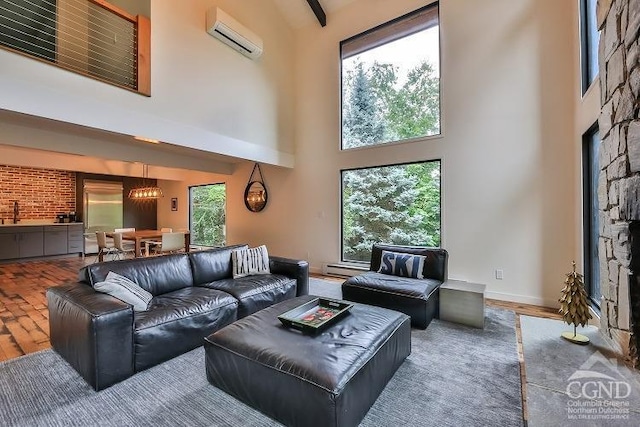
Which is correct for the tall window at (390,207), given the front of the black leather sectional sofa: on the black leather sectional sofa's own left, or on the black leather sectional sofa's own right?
on the black leather sectional sofa's own left

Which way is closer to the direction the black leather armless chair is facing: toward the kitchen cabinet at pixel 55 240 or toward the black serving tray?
the black serving tray

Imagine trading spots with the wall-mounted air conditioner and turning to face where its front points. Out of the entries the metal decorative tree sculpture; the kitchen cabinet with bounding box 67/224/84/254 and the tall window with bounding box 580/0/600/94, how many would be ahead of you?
2

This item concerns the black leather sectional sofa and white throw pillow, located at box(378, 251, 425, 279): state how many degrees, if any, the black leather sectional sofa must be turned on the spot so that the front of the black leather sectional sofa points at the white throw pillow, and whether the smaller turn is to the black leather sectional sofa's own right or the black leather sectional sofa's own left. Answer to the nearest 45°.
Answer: approximately 45° to the black leather sectional sofa's own left

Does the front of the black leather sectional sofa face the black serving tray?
yes

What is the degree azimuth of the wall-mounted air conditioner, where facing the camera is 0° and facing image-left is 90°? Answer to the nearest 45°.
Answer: approximately 315°

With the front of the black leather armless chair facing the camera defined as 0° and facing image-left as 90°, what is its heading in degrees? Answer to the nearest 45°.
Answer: approximately 45°

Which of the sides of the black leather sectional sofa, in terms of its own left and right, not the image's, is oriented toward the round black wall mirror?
left

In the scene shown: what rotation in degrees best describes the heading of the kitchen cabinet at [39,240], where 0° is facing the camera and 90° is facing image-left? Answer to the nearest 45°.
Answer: approximately 315°

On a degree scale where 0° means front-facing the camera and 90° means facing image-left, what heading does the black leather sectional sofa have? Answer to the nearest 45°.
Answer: approximately 315°

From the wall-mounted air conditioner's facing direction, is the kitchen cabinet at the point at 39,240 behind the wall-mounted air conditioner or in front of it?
behind
